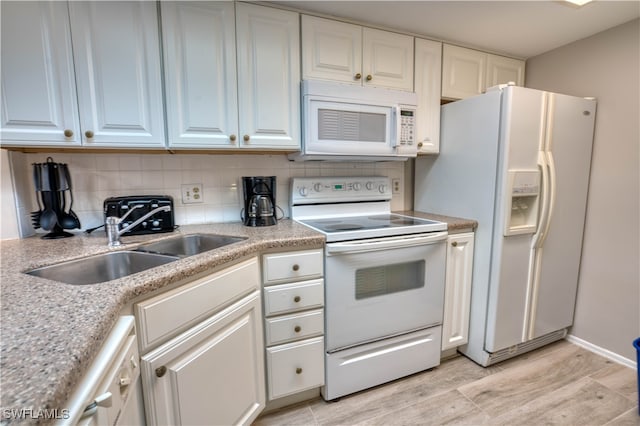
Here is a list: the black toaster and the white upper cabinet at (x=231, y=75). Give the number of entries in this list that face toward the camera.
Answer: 2

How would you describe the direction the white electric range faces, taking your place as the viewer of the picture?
facing the viewer and to the right of the viewer

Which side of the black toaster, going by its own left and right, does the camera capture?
front

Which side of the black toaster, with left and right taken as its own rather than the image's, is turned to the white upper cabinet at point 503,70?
left

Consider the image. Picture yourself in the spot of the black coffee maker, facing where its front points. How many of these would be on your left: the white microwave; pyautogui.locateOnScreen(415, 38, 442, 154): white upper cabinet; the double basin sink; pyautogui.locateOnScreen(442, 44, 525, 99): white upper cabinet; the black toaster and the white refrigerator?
4

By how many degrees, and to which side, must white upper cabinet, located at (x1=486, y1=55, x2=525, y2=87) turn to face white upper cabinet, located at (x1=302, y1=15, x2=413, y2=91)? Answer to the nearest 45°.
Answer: approximately 90° to its right

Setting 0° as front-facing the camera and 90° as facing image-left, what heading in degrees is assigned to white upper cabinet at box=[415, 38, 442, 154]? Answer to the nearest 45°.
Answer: approximately 315°

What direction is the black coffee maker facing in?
toward the camera

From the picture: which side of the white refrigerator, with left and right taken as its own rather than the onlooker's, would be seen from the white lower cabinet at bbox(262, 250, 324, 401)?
right

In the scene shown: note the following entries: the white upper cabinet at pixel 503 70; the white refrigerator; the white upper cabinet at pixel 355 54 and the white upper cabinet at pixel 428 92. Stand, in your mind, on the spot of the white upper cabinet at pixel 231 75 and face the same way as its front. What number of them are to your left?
4

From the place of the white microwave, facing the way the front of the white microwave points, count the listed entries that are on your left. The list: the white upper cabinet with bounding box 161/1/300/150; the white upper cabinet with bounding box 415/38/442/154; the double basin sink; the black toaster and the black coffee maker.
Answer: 1
